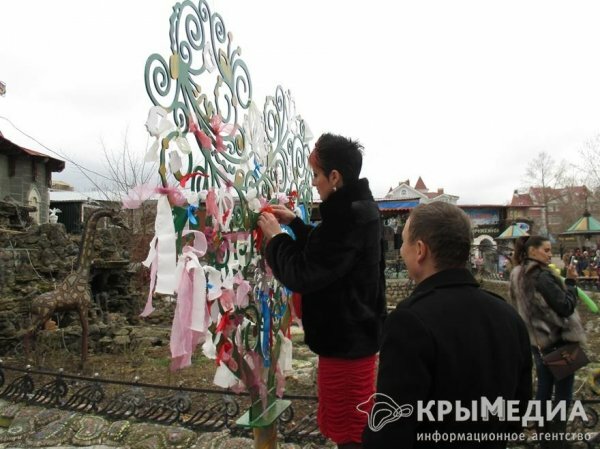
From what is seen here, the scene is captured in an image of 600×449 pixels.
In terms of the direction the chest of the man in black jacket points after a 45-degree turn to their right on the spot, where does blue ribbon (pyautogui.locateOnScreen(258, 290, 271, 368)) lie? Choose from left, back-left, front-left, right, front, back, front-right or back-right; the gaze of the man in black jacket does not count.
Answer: front-left

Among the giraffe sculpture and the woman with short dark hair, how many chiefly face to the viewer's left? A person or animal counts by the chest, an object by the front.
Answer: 1

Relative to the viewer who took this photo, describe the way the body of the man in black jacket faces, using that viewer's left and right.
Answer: facing away from the viewer and to the left of the viewer

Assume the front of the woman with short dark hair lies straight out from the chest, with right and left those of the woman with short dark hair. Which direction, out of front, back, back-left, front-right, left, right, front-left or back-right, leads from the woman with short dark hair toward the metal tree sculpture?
front

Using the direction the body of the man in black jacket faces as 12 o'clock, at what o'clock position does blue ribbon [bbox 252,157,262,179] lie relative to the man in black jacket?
The blue ribbon is roughly at 12 o'clock from the man in black jacket.

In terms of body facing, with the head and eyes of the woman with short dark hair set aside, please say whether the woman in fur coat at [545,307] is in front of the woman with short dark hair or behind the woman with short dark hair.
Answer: behind

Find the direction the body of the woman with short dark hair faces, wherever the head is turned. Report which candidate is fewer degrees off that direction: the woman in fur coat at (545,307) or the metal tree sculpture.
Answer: the metal tree sculpture

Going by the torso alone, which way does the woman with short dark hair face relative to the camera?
to the viewer's left

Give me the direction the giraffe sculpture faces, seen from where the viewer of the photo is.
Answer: facing to the right of the viewer

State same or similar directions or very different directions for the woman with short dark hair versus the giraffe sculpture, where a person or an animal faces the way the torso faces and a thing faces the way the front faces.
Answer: very different directions

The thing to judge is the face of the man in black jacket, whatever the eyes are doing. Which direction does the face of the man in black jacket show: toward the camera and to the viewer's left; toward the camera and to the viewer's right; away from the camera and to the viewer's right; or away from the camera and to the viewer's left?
away from the camera and to the viewer's left

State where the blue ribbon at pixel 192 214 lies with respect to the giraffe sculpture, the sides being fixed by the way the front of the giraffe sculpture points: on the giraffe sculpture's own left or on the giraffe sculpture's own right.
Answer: on the giraffe sculpture's own right

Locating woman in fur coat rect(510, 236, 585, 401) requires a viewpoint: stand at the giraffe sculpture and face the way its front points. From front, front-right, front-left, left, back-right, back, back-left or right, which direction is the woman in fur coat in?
front-right
